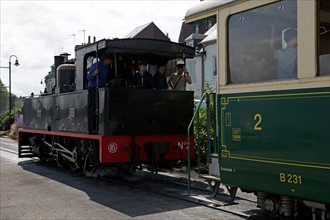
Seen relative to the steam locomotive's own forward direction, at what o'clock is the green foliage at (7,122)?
The green foliage is roughly at 1 o'clock from the steam locomotive.

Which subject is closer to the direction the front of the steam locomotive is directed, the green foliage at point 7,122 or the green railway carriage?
the green foliage

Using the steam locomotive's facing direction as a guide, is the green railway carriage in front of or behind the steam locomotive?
behind

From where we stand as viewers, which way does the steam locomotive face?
facing away from the viewer and to the left of the viewer
